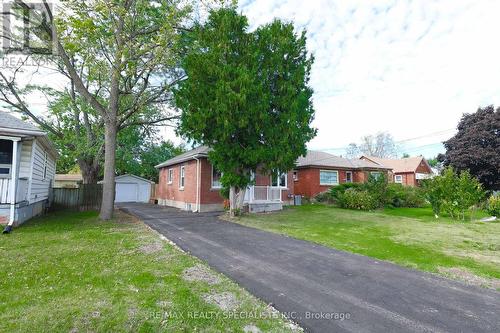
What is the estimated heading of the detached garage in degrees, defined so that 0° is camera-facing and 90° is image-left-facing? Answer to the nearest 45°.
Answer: approximately 0°

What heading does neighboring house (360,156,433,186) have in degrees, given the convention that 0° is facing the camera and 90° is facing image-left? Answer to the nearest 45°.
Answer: approximately 315°

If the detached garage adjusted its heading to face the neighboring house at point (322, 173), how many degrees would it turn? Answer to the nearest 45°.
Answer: approximately 45° to its left

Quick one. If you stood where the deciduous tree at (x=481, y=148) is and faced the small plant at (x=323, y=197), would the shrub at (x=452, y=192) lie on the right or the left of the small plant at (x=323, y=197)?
left

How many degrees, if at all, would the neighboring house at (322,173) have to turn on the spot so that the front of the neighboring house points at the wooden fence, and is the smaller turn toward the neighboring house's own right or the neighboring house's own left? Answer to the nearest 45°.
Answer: approximately 90° to the neighboring house's own right

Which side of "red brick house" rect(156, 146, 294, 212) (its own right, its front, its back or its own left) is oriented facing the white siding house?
right

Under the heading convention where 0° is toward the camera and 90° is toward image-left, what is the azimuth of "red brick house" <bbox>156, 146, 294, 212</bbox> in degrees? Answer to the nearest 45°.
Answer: approximately 315°

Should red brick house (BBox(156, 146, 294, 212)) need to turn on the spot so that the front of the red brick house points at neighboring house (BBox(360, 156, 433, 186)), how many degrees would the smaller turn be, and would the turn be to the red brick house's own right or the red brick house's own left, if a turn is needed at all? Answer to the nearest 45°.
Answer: approximately 90° to the red brick house's own left

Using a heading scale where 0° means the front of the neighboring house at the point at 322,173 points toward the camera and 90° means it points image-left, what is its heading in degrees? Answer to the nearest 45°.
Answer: approximately 315°
